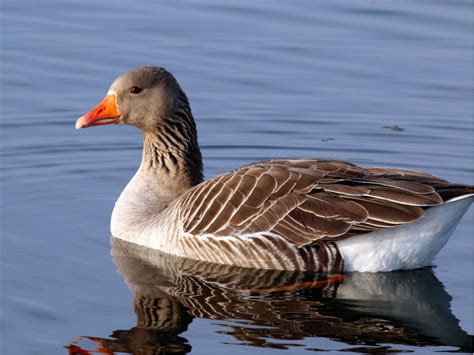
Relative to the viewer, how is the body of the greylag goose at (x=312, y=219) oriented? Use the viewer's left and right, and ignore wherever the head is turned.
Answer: facing to the left of the viewer
